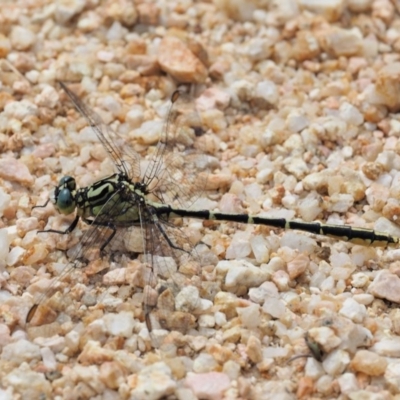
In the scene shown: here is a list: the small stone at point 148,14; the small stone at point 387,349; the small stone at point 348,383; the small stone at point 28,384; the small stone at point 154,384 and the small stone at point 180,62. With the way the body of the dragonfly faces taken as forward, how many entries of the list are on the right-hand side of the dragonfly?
2

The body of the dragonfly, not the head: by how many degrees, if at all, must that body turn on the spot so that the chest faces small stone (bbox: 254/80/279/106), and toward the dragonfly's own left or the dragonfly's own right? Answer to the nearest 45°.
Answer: approximately 135° to the dragonfly's own right

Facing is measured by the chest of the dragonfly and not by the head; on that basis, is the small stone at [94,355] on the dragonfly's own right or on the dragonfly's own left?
on the dragonfly's own left

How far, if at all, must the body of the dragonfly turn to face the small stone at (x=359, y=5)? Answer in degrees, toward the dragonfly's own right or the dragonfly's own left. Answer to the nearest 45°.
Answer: approximately 135° to the dragonfly's own right

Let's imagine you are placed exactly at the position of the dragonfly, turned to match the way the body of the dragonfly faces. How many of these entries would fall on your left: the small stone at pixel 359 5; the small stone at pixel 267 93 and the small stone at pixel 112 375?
1

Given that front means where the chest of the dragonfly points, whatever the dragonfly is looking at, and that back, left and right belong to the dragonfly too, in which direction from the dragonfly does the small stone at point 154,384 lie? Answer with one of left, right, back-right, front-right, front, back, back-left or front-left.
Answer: left

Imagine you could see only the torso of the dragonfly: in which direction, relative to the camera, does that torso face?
to the viewer's left

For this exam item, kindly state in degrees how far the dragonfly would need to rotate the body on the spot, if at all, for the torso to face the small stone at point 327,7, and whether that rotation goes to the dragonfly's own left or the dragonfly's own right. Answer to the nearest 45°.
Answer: approximately 135° to the dragonfly's own right

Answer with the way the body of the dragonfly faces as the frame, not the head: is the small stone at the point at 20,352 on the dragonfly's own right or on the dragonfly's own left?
on the dragonfly's own left

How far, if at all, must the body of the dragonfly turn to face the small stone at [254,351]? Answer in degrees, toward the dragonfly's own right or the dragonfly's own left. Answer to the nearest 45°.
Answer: approximately 135° to the dragonfly's own left

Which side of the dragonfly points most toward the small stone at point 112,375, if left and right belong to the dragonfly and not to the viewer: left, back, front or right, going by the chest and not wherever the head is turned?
left

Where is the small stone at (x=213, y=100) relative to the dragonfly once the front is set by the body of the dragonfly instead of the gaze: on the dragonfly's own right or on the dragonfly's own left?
on the dragonfly's own right

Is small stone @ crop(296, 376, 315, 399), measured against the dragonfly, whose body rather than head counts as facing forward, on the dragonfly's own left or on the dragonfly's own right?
on the dragonfly's own left

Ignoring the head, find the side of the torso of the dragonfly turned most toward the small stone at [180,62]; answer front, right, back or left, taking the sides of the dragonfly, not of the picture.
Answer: right
